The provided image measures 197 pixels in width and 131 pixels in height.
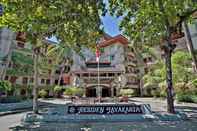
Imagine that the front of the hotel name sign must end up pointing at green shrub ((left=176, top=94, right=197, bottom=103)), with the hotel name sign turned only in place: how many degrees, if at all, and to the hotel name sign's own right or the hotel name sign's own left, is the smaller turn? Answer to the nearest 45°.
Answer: approximately 135° to the hotel name sign's own left

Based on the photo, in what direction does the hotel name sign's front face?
toward the camera

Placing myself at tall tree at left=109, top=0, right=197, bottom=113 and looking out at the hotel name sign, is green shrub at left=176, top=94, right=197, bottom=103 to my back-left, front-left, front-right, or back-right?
back-right

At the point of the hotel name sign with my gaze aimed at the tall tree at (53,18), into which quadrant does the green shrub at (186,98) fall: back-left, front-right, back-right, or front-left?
back-right

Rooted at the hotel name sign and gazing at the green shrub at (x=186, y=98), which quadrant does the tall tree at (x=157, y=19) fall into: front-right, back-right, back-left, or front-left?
front-right
